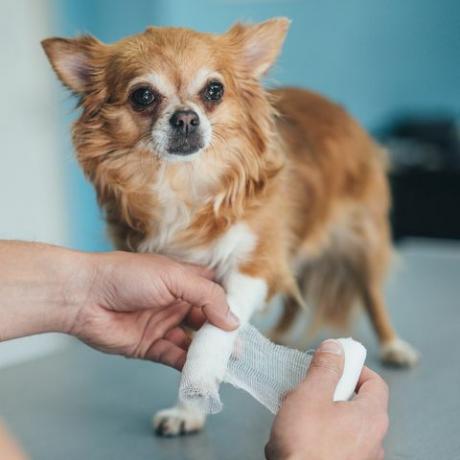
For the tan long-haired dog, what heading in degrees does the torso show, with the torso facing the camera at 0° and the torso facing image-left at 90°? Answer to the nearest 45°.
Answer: approximately 45°
